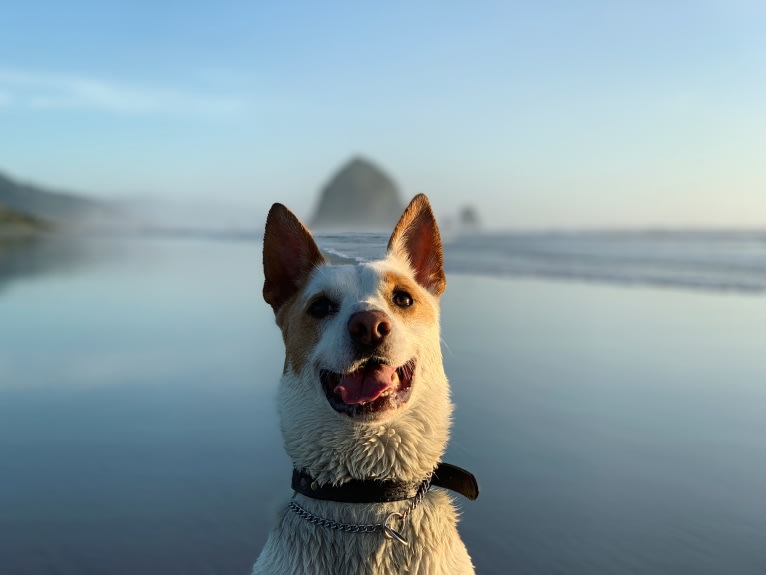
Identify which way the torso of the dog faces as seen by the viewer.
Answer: toward the camera
